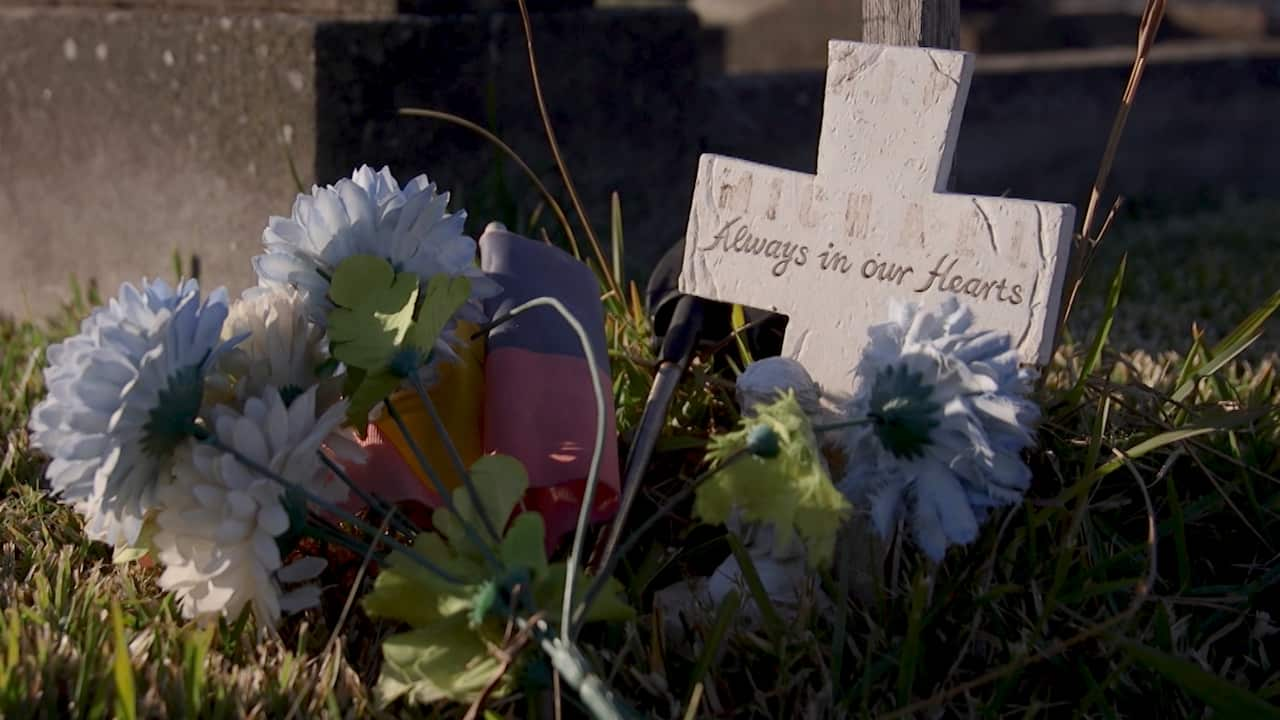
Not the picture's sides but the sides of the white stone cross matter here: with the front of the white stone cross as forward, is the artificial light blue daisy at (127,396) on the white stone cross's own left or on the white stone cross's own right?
on the white stone cross's own right

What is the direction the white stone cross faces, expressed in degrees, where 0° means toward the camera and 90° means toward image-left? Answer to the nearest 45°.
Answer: approximately 0°

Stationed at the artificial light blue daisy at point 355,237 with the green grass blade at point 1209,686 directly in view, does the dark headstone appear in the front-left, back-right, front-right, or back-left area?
back-left
